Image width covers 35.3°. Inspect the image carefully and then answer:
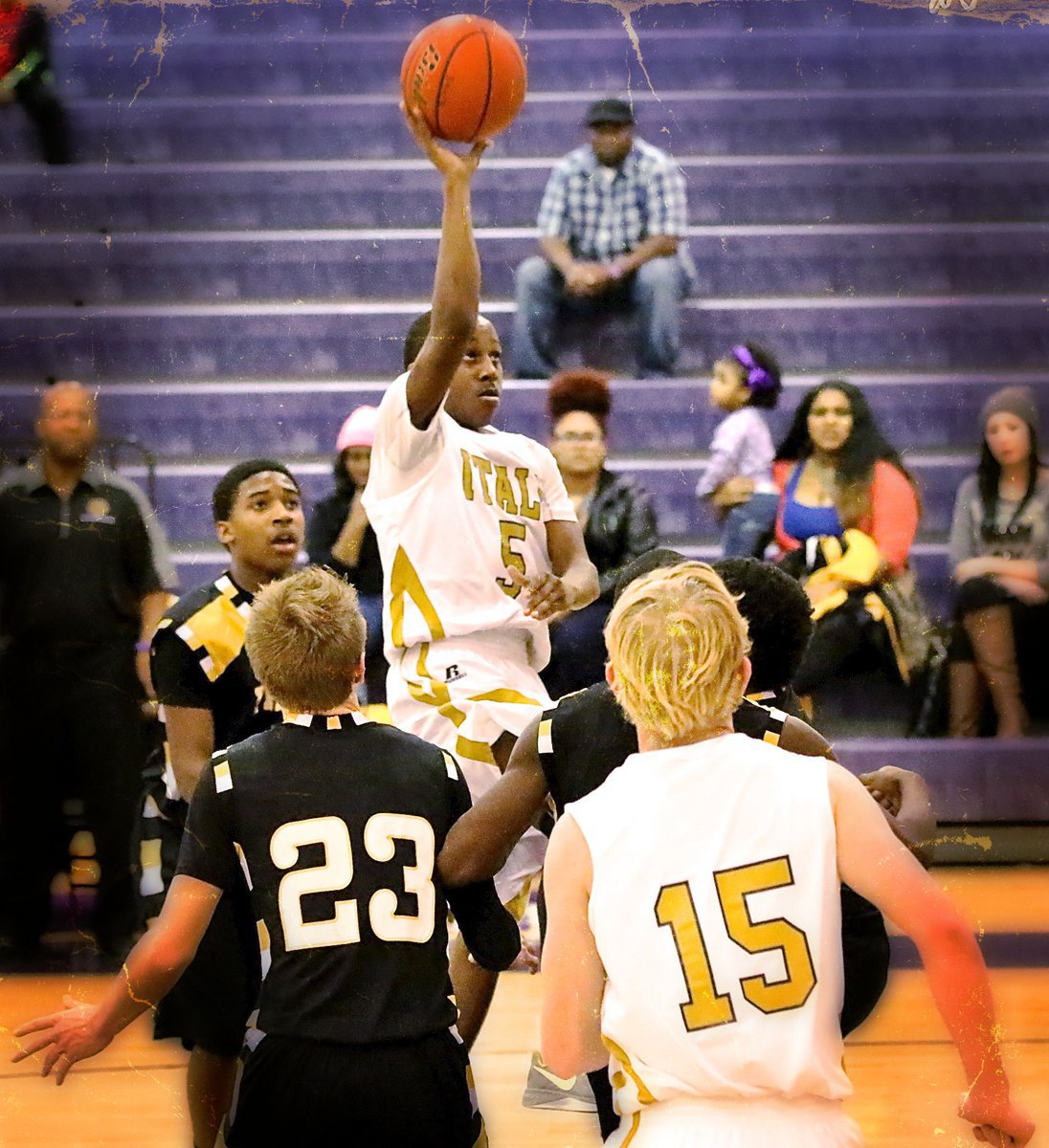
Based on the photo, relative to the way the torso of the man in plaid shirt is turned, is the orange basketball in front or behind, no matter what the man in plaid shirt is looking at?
in front

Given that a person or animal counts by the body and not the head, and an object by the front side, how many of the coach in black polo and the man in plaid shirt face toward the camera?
2

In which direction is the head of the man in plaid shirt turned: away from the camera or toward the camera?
toward the camera

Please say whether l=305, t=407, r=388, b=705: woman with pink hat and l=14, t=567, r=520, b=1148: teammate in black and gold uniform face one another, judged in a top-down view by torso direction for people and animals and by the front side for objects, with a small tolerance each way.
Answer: yes

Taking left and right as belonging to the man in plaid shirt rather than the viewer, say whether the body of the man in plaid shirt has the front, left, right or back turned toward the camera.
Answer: front

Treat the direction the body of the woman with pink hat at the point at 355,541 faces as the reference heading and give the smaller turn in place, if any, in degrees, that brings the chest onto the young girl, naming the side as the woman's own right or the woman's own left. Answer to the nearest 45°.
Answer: approximately 135° to the woman's own left

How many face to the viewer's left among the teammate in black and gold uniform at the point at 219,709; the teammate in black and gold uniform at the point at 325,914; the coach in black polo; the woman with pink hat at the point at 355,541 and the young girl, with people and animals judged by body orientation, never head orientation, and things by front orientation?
1

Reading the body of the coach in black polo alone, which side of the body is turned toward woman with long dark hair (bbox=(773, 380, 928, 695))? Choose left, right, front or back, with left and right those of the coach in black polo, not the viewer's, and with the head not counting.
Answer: left

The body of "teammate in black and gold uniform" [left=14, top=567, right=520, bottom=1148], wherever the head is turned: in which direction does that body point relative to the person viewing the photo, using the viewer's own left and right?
facing away from the viewer

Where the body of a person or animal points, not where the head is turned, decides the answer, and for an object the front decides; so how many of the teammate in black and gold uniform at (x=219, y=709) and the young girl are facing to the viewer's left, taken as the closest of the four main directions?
1

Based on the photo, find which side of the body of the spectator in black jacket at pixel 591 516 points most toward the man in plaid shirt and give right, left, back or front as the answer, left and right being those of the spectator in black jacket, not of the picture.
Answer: back

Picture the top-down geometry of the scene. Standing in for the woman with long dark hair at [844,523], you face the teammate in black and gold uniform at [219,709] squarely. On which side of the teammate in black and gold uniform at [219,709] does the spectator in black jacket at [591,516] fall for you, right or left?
right

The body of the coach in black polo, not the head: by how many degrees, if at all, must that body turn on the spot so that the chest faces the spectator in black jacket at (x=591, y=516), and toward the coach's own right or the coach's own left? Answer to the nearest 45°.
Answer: approximately 90° to the coach's own left

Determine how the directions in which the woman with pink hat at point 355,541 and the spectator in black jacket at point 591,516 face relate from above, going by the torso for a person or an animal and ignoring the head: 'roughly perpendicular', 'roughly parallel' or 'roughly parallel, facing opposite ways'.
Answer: roughly parallel

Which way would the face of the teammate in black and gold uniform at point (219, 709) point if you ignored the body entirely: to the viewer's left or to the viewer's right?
to the viewer's right

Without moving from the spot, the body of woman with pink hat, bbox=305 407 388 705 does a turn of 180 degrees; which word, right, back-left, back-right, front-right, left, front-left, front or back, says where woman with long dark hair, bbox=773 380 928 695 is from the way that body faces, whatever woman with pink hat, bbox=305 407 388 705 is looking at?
right
